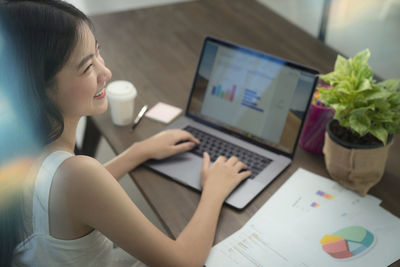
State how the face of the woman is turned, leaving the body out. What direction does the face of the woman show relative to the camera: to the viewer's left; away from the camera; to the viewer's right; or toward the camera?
to the viewer's right

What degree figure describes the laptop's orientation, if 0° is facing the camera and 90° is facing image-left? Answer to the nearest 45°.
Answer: approximately 45°
